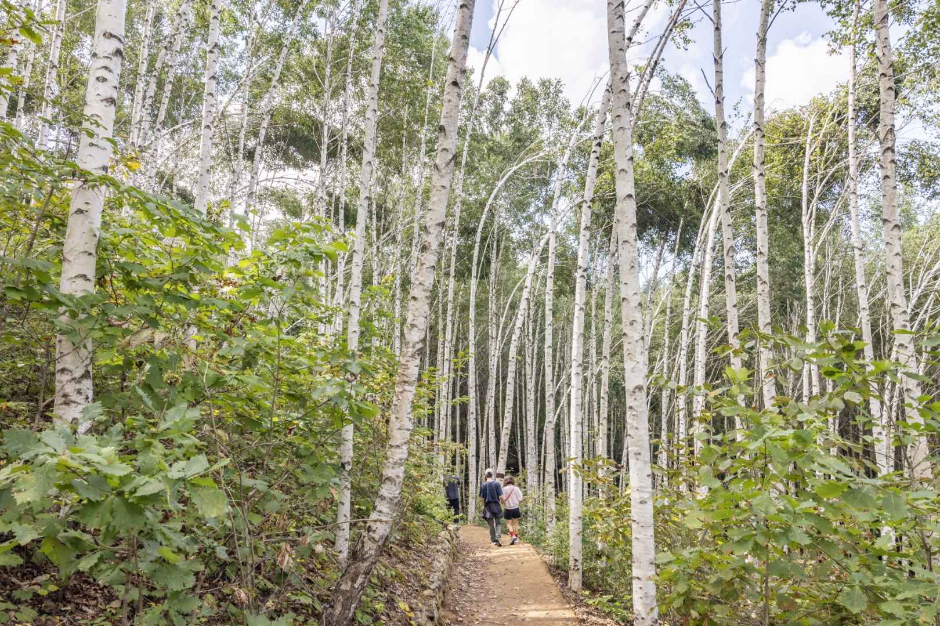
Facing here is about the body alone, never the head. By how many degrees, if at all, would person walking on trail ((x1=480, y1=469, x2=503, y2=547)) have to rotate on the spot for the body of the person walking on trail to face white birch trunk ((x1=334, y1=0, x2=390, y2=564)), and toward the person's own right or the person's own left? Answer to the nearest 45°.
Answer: approximately 180°

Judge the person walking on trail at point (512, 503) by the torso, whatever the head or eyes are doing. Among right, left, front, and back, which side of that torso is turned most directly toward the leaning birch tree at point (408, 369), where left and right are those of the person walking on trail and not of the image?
back

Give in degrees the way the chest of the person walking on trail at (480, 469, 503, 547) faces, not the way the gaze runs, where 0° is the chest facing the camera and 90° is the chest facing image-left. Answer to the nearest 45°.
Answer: approximately 180°

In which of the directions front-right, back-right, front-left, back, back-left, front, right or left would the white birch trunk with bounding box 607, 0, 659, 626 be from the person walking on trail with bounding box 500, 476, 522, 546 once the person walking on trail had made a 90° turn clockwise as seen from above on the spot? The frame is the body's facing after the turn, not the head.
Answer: right

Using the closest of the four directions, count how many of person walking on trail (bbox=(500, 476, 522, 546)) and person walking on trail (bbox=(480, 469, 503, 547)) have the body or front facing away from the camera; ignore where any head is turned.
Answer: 2

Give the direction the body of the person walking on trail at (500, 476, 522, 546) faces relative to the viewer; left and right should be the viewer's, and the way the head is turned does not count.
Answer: facing away from the viewer

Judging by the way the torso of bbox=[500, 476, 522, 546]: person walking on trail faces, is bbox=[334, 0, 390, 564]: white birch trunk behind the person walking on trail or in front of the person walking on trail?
behind
